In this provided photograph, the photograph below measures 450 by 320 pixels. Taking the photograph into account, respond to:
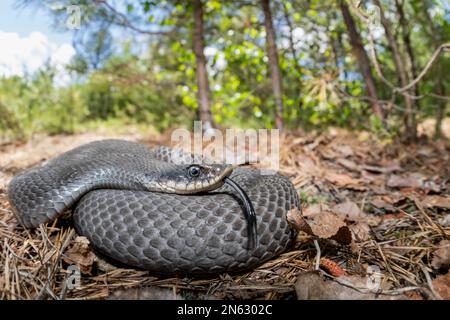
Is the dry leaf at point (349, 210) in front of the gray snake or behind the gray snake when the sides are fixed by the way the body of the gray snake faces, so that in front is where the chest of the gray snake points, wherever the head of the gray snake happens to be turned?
in front

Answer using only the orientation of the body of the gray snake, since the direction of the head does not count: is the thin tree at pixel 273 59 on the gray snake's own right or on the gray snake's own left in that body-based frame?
on the gray snake's own left

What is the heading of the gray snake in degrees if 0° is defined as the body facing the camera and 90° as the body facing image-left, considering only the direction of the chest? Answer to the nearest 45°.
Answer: approximately 270°

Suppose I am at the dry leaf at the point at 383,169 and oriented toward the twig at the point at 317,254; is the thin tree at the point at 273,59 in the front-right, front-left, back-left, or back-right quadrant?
back-right

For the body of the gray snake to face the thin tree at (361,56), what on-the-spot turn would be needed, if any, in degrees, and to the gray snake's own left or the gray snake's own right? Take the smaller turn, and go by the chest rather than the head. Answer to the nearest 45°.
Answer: approximately 45° to the gray snake's own left

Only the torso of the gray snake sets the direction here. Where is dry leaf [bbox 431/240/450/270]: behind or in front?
in front

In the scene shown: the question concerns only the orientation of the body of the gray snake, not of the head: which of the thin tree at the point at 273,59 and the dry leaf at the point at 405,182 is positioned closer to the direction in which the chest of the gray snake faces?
the dry leaf

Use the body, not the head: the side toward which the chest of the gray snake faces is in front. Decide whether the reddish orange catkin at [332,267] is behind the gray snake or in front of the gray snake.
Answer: in front
